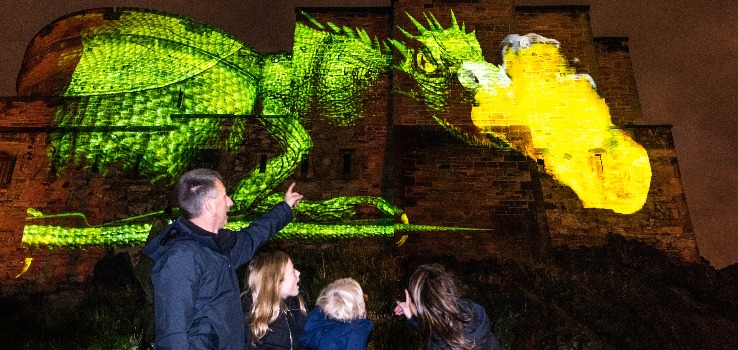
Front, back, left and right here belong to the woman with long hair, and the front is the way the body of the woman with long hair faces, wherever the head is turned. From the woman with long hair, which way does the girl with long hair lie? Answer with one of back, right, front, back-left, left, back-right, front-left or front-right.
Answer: front-left

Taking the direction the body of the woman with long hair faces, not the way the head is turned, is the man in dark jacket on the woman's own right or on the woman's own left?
on the woman's own left

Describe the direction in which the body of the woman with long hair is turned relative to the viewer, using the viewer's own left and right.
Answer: facing away from the viewer and to the left of the viewer
